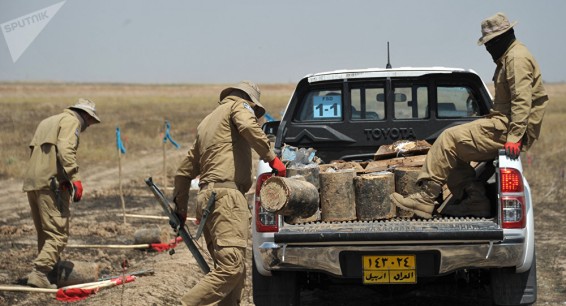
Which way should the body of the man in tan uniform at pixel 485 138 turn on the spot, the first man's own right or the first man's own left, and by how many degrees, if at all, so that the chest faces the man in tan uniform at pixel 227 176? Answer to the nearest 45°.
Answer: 0° — they already face them

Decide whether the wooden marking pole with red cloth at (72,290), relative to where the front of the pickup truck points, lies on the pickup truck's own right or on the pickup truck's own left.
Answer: on the pickup truck's own left

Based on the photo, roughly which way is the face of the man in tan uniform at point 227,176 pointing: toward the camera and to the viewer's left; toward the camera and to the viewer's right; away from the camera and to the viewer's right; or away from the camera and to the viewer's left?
away from the camera and to the viewer's right

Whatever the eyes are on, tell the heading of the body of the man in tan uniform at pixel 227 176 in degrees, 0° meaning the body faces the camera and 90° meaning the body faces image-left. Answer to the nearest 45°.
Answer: approximately 225°

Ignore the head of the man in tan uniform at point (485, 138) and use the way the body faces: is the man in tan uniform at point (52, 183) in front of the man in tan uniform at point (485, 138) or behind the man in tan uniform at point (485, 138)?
in front

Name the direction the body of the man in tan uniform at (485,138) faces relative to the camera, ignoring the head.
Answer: to the viewer's left

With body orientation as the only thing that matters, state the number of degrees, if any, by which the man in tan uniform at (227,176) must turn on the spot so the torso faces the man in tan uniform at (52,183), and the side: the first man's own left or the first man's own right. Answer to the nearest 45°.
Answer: approximately 90° to the first man's own left

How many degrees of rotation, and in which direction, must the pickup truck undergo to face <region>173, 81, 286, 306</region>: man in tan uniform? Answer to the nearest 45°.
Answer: approximately 90° to its left

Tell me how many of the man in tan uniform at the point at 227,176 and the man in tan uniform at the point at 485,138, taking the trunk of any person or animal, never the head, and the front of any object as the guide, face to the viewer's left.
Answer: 1

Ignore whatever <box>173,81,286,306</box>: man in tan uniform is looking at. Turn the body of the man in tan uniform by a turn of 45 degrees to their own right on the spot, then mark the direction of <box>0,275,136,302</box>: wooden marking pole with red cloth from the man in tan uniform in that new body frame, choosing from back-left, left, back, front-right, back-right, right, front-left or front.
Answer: back-left

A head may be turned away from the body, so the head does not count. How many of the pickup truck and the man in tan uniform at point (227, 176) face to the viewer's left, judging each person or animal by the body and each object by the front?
0

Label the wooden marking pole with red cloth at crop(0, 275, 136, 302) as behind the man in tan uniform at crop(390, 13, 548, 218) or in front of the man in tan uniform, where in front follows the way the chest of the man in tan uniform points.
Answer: in front

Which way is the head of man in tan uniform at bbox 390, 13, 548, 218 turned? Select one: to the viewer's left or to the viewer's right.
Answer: to the viewer's left

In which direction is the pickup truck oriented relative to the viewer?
away from the camera
